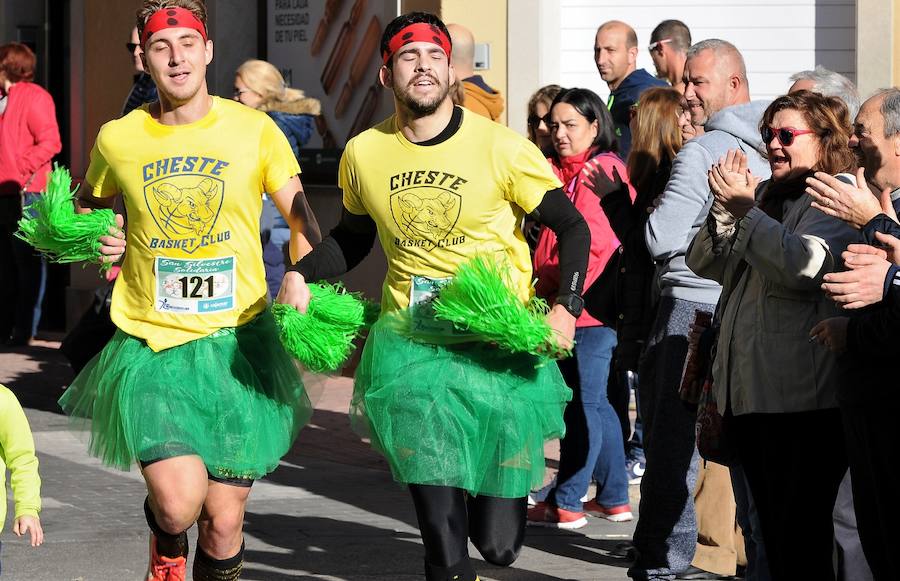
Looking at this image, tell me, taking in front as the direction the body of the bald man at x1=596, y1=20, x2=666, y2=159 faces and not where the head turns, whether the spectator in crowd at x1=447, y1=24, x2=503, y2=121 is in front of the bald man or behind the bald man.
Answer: in front

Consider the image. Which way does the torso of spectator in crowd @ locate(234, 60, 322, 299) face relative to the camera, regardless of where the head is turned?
to the viewer's left

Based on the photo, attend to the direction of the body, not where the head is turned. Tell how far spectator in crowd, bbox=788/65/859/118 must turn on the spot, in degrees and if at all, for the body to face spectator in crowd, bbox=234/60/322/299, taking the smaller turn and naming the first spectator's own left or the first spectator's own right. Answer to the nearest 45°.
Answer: approximately 45° to the first spectator's own right

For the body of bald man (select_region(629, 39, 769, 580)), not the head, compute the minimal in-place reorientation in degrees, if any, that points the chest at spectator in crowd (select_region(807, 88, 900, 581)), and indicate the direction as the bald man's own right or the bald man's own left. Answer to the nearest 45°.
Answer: approximately 90° to the bald man's own left

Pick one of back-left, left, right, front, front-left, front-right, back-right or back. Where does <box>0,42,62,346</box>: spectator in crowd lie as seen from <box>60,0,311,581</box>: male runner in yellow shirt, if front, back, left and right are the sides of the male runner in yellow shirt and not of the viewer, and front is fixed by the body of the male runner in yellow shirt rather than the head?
back

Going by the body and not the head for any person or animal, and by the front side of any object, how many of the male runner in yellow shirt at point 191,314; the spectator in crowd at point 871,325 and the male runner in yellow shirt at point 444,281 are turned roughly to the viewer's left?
1

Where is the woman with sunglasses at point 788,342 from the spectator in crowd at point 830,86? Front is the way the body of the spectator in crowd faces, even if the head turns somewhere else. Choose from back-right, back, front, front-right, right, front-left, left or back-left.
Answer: left

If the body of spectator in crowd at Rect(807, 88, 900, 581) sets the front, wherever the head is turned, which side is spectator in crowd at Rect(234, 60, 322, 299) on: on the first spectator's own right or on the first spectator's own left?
on the first spectator's own right

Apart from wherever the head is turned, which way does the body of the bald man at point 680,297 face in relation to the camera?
to the viewer's left

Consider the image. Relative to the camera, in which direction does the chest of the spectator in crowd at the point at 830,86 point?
to the viewer's left

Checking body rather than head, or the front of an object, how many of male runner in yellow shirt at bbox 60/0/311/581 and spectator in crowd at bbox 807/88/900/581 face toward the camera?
1
